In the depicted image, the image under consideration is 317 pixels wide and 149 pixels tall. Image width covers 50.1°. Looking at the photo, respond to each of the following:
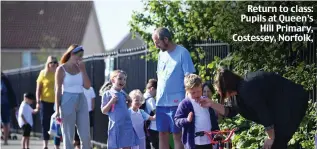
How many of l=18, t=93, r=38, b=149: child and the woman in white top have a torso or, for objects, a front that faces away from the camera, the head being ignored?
0

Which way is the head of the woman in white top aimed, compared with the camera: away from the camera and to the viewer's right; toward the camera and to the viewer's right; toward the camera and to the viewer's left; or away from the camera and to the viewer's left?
toward the camera and to the viewer's right

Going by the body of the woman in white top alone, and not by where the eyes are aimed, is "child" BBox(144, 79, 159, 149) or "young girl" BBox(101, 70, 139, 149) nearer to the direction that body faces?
the young girl

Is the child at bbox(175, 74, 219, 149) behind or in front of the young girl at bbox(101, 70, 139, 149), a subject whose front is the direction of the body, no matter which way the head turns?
in front

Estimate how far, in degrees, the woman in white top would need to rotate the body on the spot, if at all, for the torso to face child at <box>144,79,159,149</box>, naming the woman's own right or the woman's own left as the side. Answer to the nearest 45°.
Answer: approximately 45° to the woman's own left

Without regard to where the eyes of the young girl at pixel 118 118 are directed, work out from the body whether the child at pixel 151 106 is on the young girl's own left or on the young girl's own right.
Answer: on the young girl's own left
